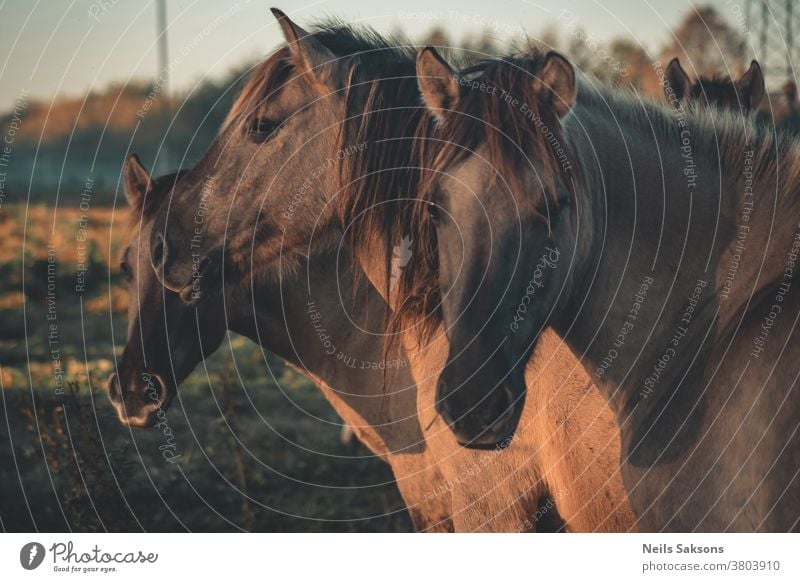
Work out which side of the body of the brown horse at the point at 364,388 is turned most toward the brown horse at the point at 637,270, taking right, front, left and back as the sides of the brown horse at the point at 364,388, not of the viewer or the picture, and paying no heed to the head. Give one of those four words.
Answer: left

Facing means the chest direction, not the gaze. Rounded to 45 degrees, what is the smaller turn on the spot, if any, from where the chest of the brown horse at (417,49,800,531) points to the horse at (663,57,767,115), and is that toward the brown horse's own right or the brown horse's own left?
approximately 135° to the brown horse's own right

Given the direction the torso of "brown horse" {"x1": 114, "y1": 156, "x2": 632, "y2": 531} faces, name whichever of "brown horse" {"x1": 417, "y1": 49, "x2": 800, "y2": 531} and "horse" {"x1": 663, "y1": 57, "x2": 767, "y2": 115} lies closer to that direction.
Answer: the brown horse

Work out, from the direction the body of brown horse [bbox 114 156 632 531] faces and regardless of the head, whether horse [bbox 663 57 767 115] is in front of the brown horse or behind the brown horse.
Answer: behind

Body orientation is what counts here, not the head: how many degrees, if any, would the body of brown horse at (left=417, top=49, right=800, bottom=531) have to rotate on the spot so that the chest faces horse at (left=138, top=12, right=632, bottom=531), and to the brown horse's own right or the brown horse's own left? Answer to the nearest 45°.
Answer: approximately 90° to the brown horse's own right

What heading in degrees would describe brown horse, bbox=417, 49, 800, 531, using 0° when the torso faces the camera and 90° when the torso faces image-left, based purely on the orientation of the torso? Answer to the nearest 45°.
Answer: approximately 45°

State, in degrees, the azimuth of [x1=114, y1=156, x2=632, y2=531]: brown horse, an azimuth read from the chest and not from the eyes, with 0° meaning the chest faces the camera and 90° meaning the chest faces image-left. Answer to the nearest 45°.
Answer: approximately 45°
